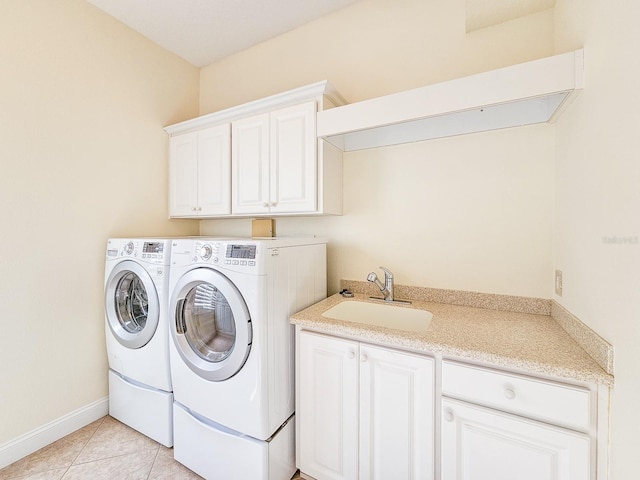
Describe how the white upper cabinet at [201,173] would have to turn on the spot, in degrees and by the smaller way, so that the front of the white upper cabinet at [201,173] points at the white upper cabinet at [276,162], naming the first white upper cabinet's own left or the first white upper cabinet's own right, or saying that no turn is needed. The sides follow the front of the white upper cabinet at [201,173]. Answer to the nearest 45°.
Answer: approximately 90° to the first white upper cabinet's own left

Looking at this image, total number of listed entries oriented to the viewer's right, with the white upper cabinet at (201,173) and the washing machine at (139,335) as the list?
0

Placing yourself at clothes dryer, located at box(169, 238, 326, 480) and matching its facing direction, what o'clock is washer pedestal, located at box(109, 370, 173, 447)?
The washer pedestal is roughly at 3 o'clock from the clothes dryer.

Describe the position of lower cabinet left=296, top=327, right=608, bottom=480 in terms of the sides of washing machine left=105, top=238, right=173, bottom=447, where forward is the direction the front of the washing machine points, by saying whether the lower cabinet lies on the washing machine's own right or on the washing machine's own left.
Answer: on the washing machine's own left
